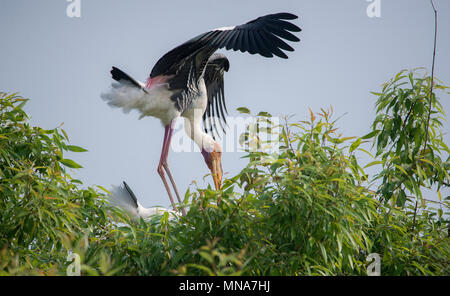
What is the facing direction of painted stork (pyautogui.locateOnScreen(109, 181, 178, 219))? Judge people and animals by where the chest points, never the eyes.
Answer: to the viewer's right

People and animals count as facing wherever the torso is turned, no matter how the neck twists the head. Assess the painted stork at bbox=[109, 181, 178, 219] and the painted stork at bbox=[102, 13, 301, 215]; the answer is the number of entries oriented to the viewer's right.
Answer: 2

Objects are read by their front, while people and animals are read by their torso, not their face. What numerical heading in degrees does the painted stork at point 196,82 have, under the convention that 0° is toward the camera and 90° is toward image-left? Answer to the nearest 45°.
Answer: approximately 270°

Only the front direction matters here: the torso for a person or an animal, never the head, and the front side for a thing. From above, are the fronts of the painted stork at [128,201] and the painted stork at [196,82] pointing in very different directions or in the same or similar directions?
same or similar directions
